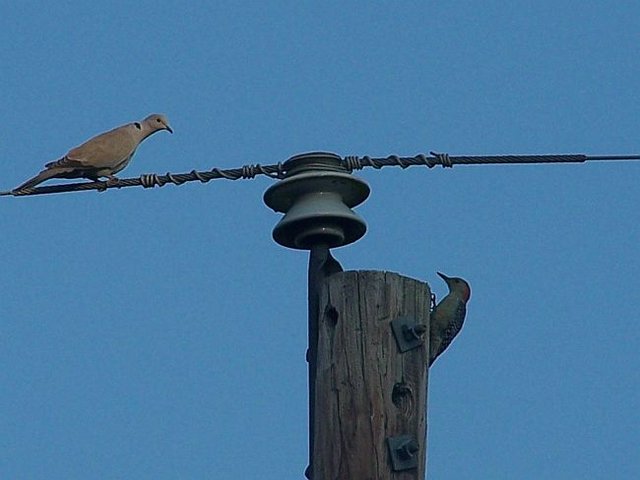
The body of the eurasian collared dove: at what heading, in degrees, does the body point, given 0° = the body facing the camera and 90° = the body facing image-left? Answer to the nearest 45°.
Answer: approximately 270°

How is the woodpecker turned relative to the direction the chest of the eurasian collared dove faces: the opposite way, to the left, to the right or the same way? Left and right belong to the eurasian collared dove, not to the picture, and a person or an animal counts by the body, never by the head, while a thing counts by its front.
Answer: the opposite way

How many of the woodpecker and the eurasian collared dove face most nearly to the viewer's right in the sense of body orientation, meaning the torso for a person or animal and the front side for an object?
1

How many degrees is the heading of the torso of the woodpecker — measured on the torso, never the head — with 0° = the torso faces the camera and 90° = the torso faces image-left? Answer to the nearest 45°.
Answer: approximately 90°
